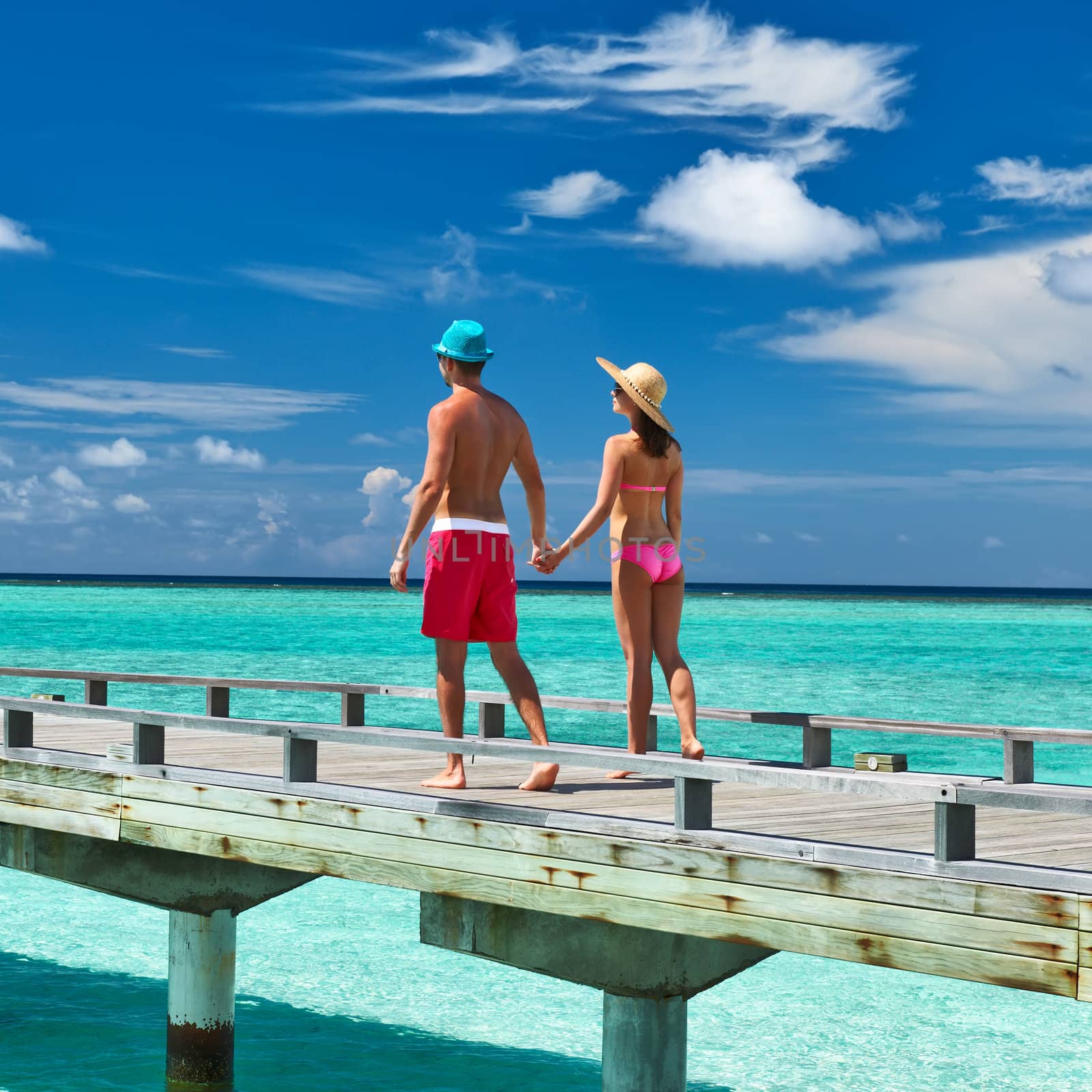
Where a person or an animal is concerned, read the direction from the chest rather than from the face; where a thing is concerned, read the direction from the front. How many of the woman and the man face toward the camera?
0

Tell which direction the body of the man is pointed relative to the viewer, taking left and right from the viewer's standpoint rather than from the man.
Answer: facing away from the viewer and to the left of the viewer

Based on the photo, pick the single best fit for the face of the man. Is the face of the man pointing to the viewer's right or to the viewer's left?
to the viewer's left

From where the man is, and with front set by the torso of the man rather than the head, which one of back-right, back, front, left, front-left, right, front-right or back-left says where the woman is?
right

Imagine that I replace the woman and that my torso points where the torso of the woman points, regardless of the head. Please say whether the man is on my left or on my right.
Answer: on my left

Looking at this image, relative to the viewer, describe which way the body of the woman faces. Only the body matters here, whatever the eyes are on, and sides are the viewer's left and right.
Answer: facing away from the viewer and to the left of the viewer
